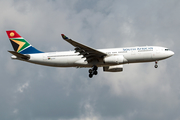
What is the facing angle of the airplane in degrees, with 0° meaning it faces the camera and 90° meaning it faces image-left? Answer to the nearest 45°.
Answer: approximately 270°
